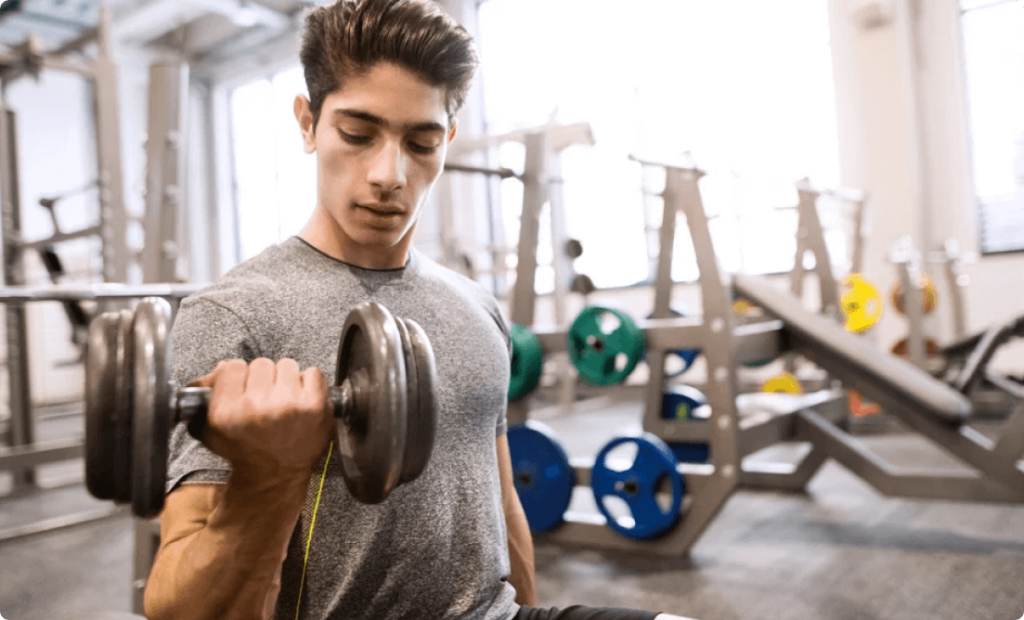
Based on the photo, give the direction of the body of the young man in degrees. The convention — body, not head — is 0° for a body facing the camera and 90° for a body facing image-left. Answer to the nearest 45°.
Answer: approximately 315°

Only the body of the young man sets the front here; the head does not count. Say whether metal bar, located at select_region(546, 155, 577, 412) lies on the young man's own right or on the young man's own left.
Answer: on the young man's own left

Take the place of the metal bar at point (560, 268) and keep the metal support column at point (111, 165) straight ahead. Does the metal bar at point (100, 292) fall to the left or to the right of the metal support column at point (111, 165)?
left

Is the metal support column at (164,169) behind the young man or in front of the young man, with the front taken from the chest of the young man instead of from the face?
behind

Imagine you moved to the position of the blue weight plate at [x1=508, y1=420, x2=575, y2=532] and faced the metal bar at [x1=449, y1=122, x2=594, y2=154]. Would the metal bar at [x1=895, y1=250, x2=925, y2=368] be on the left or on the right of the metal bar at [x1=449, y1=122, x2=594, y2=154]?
right

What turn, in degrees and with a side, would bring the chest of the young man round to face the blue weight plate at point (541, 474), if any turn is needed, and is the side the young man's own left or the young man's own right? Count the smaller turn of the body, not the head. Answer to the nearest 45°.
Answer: approximately 135° to the young man's own left

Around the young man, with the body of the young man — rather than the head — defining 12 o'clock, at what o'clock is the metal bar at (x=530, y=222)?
The metal bar is roughly at 8 o'clock from the young man.
